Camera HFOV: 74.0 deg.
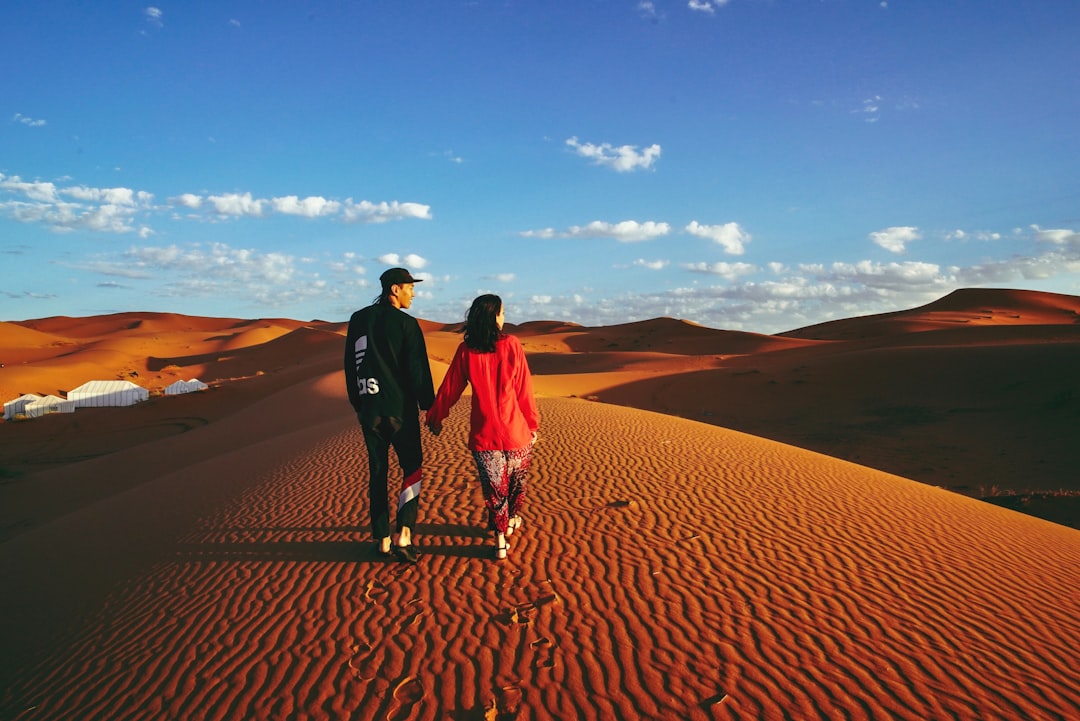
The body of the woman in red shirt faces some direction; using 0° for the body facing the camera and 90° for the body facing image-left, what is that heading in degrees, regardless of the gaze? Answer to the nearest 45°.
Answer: approximately 180°

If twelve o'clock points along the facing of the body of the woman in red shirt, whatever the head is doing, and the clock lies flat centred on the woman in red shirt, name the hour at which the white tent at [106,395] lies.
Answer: The white tent is roughly at 11 o'clock from the woman in red shirt.

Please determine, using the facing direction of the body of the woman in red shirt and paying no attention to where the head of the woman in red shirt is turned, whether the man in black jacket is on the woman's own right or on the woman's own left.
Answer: on the woman's own left

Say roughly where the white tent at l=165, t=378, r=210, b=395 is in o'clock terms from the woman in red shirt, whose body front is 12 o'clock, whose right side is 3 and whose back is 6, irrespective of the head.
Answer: The white tent is roughly at 11 o'clock from the woman in red shirt.
